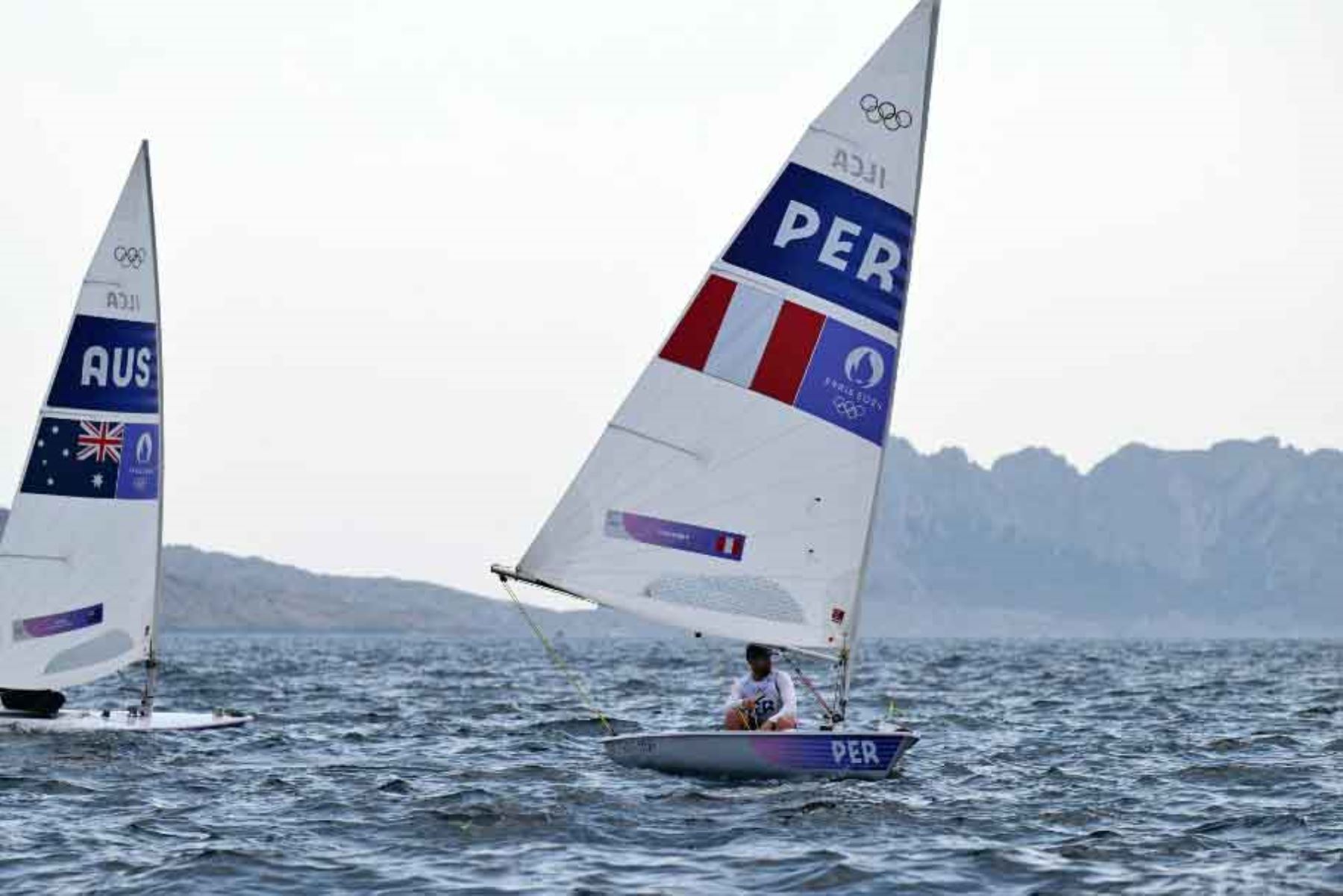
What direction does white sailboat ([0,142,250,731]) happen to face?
to the viewer's right

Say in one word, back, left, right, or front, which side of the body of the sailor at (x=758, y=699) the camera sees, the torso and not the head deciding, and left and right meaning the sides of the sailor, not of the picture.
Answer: front

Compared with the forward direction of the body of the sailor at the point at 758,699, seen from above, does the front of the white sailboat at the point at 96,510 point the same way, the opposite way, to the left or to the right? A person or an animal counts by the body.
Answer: to the left

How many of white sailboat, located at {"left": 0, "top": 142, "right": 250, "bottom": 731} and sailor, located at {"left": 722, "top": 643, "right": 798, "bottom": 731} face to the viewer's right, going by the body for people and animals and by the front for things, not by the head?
1

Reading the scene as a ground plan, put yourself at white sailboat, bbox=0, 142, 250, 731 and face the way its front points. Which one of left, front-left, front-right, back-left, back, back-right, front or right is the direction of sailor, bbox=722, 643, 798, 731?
front-right

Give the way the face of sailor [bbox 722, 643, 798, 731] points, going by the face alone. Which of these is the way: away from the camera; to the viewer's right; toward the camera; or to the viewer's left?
toward the camera

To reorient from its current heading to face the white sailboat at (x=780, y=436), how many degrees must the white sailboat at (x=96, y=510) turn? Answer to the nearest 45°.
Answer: approximately 45° to its right

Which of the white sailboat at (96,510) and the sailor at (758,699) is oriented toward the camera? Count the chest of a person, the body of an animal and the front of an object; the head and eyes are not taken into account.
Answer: the sailor

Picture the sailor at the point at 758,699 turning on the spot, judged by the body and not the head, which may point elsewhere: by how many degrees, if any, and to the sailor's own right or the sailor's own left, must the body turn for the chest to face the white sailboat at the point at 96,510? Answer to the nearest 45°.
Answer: approximately 135° to the sailor's own right
